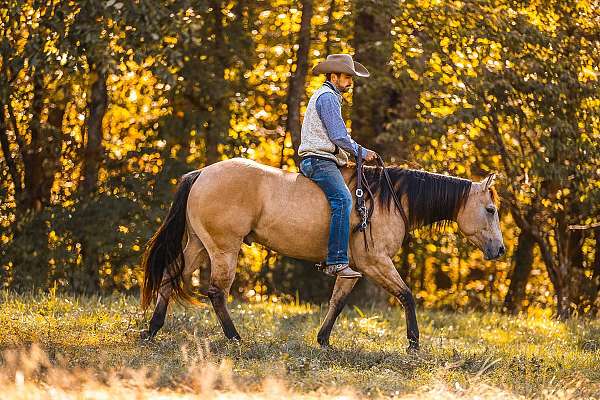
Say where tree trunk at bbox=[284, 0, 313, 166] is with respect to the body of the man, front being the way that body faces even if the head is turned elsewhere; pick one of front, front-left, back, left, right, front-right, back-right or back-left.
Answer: left

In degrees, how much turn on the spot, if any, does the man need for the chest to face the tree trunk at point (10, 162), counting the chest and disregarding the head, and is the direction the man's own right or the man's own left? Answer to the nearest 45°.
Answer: approximately 135° to the man's own left

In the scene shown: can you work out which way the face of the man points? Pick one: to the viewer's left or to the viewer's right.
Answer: to the viewer's right

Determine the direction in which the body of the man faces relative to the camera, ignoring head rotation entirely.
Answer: to the viewer's right

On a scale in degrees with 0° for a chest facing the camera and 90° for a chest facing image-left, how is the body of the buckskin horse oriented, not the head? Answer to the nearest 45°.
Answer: approximately 270°

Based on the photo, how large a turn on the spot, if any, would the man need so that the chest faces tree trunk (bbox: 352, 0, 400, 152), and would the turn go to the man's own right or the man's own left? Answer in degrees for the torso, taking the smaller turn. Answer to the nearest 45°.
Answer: approximately 90° to the man's own left

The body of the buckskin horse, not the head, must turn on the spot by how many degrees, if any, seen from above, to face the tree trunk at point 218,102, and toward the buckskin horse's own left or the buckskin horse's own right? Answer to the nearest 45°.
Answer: approximately 90° to the buckskin horse's own left

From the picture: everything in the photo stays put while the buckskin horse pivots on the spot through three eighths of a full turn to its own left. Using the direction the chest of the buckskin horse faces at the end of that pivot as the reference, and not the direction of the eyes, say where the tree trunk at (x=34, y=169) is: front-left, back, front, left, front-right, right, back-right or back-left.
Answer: front
